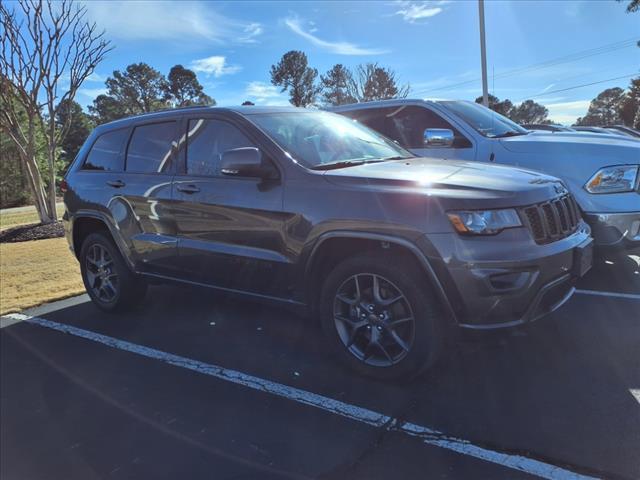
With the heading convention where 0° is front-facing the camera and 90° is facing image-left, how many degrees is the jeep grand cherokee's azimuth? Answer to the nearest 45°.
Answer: approximately 315°

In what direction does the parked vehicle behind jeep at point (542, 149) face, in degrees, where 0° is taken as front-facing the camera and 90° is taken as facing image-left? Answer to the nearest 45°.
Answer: approximately 315°

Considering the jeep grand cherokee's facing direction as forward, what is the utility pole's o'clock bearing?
The utility pole is roughly at 8 o'clock from the jeep grand cherokee.

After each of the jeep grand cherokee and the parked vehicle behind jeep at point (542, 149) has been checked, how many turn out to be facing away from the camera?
0

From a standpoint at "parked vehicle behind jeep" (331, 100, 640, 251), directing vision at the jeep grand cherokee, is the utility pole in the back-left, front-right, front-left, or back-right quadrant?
back-right

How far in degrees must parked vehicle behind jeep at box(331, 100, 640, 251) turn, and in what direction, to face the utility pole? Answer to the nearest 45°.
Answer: approximately 135° to its left

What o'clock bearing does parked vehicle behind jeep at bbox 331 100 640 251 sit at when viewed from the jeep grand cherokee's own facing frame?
The parked vehicle behind jeep is roughly at 9 o'clock from the jeep grand cherokee.

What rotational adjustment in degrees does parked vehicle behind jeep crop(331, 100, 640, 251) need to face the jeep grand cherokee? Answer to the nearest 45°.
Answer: approximately 90° to its right
